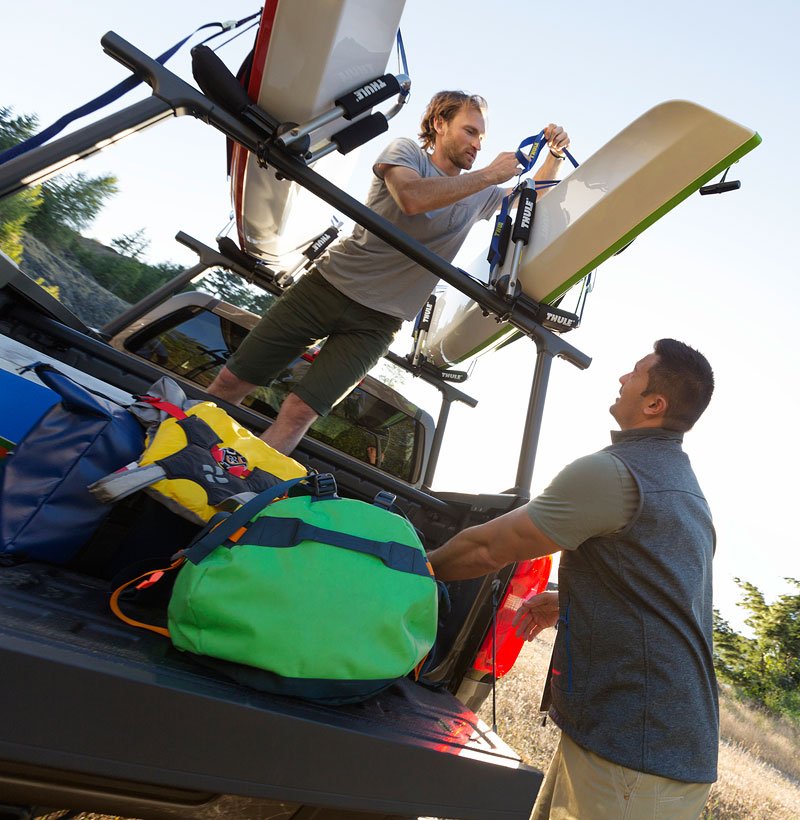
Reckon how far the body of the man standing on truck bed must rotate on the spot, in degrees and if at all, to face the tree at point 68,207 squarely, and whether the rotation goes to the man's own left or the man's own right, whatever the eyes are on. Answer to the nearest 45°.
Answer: approximately 180°

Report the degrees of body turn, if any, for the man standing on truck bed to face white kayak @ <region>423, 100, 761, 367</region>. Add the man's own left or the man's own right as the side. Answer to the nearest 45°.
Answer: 0° — they already face it

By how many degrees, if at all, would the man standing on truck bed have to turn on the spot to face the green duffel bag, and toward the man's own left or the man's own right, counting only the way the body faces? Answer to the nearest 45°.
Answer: approximately 45° to the man's own right

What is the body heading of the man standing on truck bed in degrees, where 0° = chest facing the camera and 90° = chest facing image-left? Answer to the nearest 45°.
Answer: approximately 315°

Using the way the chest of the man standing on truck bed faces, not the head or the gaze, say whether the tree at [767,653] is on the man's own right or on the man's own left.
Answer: on the man's own left

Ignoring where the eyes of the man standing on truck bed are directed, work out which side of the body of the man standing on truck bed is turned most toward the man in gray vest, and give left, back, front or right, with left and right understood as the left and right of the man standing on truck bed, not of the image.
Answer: front

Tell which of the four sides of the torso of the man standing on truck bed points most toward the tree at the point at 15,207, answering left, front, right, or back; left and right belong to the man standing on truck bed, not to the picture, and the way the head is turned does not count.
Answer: back

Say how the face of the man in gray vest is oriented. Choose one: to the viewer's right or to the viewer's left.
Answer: to the viewer's left
